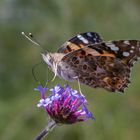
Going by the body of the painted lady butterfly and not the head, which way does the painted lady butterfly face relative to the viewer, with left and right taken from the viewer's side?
facing to the left of the viewer
